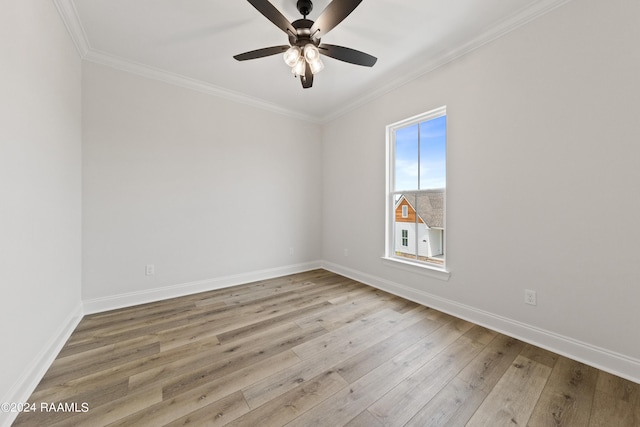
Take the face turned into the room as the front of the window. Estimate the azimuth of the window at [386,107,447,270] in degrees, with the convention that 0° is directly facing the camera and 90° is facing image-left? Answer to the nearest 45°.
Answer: approximately 45°
